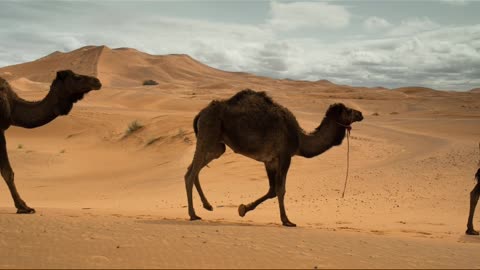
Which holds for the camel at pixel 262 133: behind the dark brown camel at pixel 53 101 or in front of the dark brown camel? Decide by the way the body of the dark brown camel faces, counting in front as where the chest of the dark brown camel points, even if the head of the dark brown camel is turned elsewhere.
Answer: in front

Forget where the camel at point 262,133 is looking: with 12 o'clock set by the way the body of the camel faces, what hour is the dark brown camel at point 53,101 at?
The dark brown camel is roughly at 6 o'clock from the camel.

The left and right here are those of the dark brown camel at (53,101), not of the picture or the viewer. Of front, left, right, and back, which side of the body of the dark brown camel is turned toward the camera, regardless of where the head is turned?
right

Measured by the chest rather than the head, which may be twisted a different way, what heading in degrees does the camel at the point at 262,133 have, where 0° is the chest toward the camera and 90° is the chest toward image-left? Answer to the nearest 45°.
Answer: approximately 270°

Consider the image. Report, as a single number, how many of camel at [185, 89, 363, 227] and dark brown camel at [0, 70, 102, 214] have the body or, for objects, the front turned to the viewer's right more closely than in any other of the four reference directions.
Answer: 2
